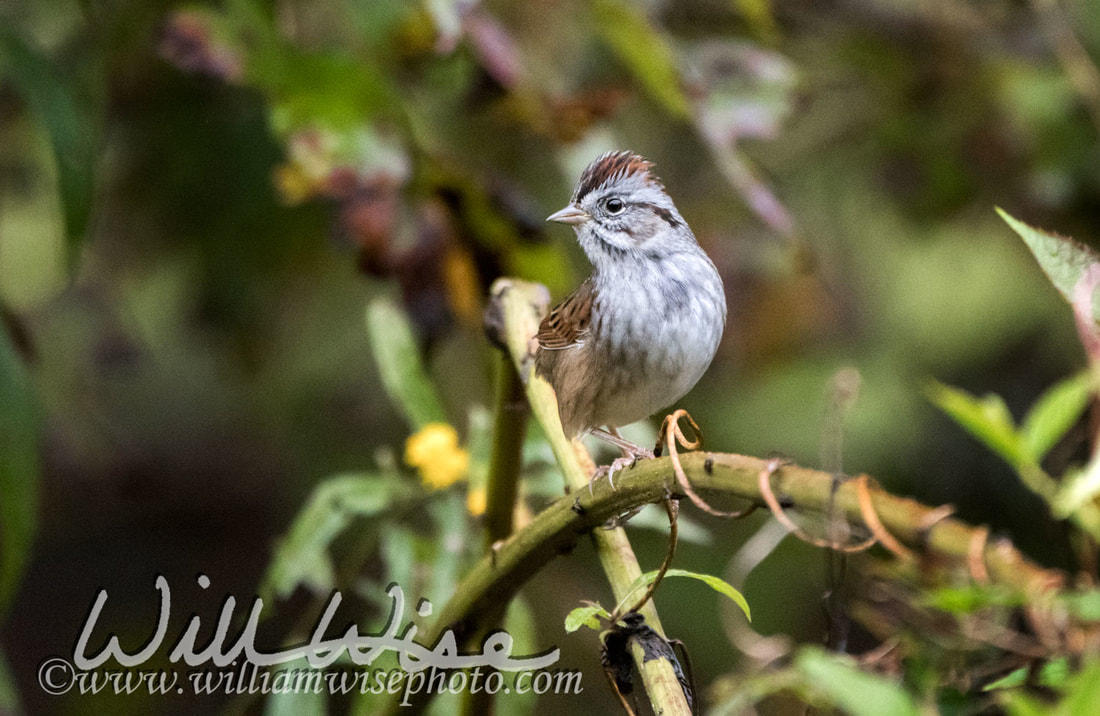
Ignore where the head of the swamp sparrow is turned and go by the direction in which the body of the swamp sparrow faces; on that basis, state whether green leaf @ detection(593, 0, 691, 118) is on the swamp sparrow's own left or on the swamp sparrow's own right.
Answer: on the swamp sparrow's own left
